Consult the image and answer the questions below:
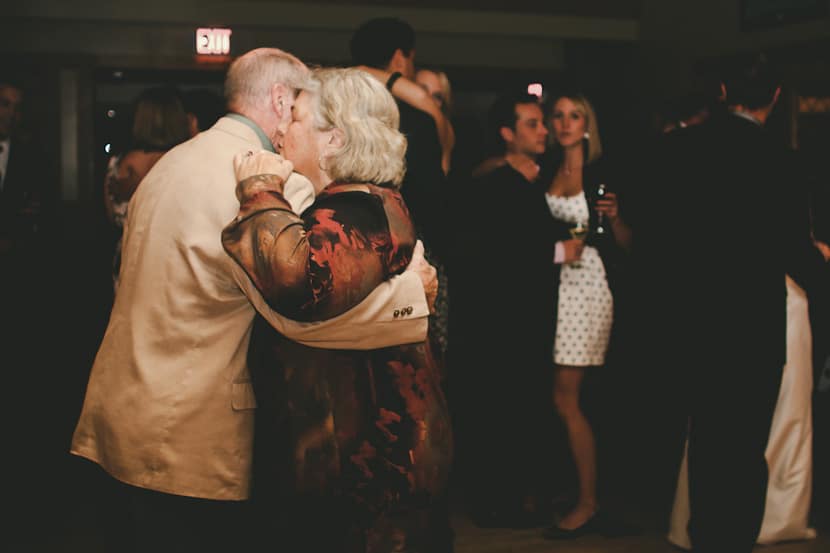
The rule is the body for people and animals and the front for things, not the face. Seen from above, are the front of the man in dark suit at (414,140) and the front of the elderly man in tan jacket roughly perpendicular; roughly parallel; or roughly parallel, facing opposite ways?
roughly parallel

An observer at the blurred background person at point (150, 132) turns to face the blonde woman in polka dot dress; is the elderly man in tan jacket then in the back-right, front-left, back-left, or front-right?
front-right

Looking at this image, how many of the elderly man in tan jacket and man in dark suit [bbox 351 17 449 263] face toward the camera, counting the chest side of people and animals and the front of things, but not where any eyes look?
0

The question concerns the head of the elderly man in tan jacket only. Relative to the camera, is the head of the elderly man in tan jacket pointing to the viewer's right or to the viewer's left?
to the viewer's right

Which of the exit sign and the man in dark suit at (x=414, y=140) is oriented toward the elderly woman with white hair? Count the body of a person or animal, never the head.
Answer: the exit sign

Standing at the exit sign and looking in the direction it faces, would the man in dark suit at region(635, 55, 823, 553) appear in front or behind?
in front

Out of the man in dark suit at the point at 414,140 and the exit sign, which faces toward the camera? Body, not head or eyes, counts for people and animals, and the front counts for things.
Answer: the exit sign

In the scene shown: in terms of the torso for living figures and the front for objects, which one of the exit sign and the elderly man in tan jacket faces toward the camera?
the exit sign

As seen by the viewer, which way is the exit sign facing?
toward the camera

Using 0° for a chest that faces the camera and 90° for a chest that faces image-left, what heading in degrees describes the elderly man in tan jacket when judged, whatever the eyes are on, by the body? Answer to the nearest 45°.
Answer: approximately 225°

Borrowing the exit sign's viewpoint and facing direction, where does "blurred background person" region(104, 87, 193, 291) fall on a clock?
The blurred background person is roughly at 12 o'clock from the exit sign.

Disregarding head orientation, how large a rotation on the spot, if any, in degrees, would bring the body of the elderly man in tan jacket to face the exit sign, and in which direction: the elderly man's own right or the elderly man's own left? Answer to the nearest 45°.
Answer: approximately 45° to the elderly man's own left
